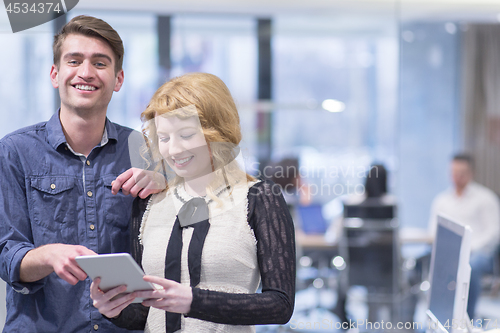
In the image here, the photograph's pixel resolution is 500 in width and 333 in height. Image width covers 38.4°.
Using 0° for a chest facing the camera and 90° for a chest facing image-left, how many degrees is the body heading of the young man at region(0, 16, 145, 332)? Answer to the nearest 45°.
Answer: approximately 0°

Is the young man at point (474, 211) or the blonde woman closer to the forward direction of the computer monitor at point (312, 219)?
the blonde woman

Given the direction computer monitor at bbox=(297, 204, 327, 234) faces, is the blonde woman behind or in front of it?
in front

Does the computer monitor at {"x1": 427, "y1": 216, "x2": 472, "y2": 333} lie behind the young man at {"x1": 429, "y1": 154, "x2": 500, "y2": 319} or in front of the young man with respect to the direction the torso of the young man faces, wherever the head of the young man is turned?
in front

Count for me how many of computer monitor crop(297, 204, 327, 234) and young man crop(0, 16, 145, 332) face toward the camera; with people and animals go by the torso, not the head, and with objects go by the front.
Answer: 2

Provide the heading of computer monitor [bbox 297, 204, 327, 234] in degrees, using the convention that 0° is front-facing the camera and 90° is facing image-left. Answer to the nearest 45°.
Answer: approximately 0°

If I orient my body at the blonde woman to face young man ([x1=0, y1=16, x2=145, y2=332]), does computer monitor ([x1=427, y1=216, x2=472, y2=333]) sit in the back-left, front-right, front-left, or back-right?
back-right
